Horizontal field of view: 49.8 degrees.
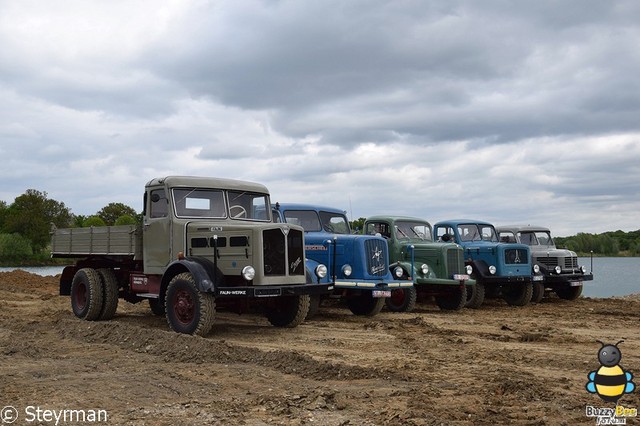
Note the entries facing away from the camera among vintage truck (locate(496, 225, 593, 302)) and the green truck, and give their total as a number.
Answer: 0

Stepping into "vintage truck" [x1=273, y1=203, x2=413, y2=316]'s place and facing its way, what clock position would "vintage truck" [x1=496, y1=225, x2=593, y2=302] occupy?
"vintage truck" [x1=496, y1=225, x2=593, y2=302] is roughly at 9 o'clock from "vintage truck" [x1=273, y1=203, x2=413, y2=316].

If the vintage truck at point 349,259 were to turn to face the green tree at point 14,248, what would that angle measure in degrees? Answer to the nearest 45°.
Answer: approximately 180°

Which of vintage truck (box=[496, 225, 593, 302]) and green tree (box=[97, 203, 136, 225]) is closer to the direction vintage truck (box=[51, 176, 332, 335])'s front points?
the vintage truck

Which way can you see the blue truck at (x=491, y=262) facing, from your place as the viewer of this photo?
facing the viewer and to the right of the viewer

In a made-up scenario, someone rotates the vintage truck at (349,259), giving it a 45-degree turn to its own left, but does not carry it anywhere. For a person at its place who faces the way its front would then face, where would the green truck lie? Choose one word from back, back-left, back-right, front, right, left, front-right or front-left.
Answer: front-left

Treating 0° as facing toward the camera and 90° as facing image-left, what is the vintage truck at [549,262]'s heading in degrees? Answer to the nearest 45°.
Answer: approximately 315°

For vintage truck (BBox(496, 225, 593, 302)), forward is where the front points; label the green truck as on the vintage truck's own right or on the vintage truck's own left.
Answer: on the vintage truck's own right

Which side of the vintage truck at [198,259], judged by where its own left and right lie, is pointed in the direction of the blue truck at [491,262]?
left

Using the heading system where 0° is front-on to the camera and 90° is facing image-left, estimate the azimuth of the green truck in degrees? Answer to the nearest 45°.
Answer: approximately 315°
